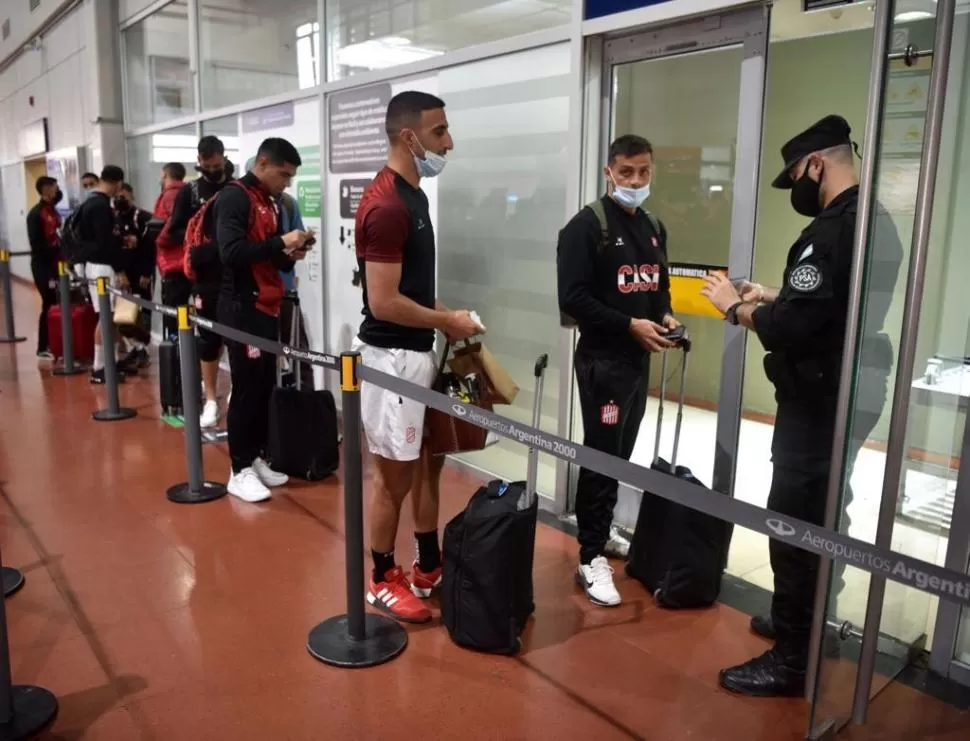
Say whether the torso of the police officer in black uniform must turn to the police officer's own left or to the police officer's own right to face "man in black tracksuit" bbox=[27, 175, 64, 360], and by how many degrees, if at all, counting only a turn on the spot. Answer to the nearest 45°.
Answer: approximately 45° to the police officer's own right

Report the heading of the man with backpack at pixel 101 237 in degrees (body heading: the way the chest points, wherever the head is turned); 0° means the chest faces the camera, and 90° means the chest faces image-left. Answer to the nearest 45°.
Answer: approximately 270°

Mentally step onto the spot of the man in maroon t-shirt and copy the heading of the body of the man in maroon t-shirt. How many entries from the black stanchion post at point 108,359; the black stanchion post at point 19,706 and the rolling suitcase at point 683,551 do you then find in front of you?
1

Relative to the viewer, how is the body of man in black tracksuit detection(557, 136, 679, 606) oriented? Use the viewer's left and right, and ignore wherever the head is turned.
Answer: facing the viewer and to the right of the viewer

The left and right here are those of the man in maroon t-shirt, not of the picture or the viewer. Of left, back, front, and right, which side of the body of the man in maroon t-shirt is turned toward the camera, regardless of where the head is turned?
right

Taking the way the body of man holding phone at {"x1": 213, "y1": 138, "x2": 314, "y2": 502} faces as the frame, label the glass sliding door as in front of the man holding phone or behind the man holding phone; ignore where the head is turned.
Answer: in front

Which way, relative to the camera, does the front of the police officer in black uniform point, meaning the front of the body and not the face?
to the viewer's left

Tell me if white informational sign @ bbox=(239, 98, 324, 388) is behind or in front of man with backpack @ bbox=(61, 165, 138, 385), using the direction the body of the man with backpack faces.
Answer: in front

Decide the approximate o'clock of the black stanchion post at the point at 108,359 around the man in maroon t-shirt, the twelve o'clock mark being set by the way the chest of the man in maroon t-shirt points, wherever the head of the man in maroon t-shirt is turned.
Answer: The black stanchion post is roughly at 8 o'clock from the man in maroon t-shirt.
